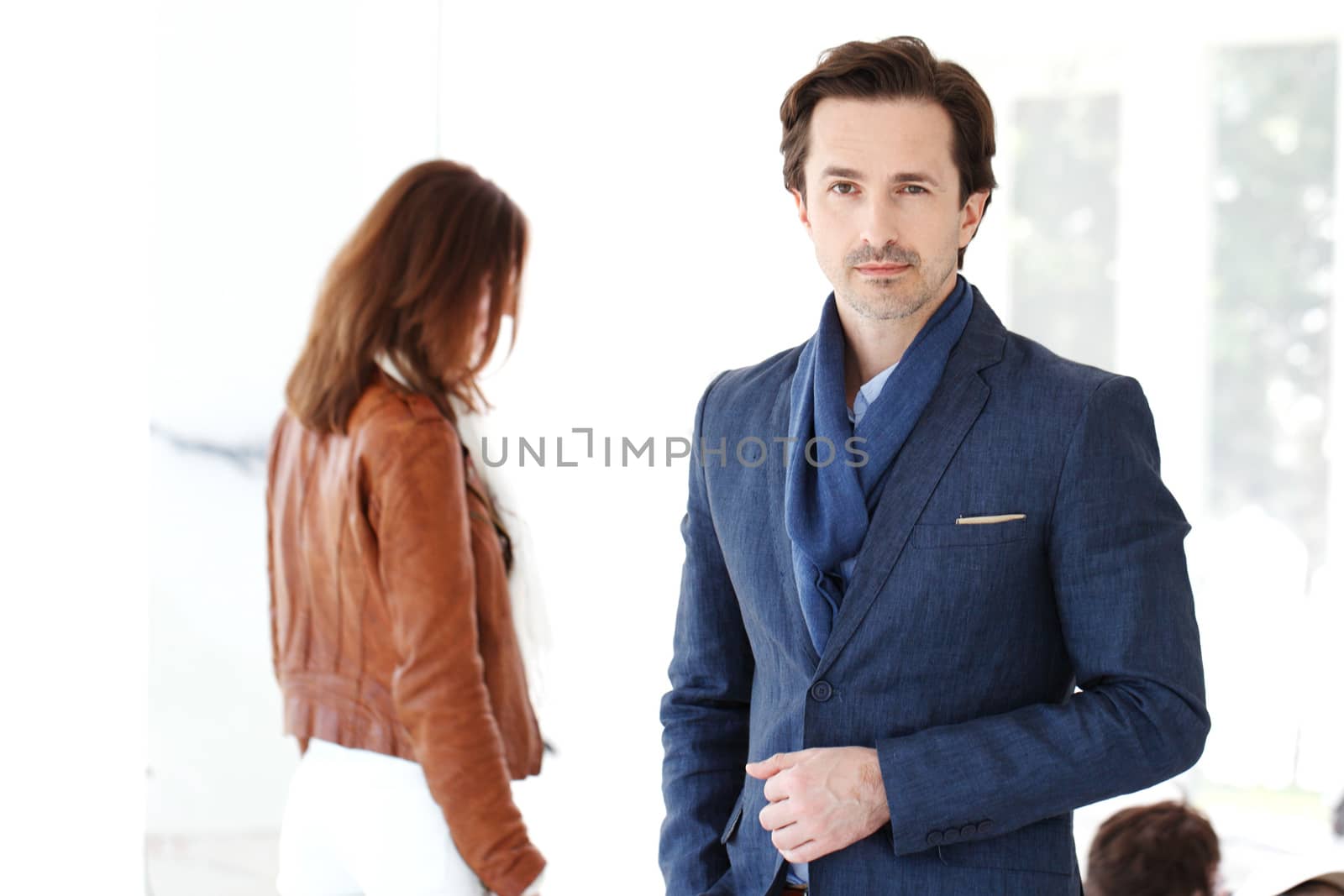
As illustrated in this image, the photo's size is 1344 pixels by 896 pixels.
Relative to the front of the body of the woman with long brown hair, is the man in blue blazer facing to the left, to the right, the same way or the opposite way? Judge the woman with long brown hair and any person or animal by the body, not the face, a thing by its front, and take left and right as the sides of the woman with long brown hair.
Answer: the opposite way

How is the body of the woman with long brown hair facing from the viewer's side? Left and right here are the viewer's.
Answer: facing away from the viewer and to the right of the viewer

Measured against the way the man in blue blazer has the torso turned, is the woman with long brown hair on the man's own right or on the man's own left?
on the man's own right

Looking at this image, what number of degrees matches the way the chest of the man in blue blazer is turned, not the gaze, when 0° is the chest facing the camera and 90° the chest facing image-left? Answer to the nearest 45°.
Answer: approximately 45°

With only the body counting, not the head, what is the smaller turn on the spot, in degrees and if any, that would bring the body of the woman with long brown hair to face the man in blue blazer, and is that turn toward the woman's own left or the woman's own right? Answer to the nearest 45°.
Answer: approximately 90° to the woman's own right

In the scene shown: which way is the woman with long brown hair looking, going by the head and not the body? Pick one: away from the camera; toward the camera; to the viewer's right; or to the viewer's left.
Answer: to the viewer's right
